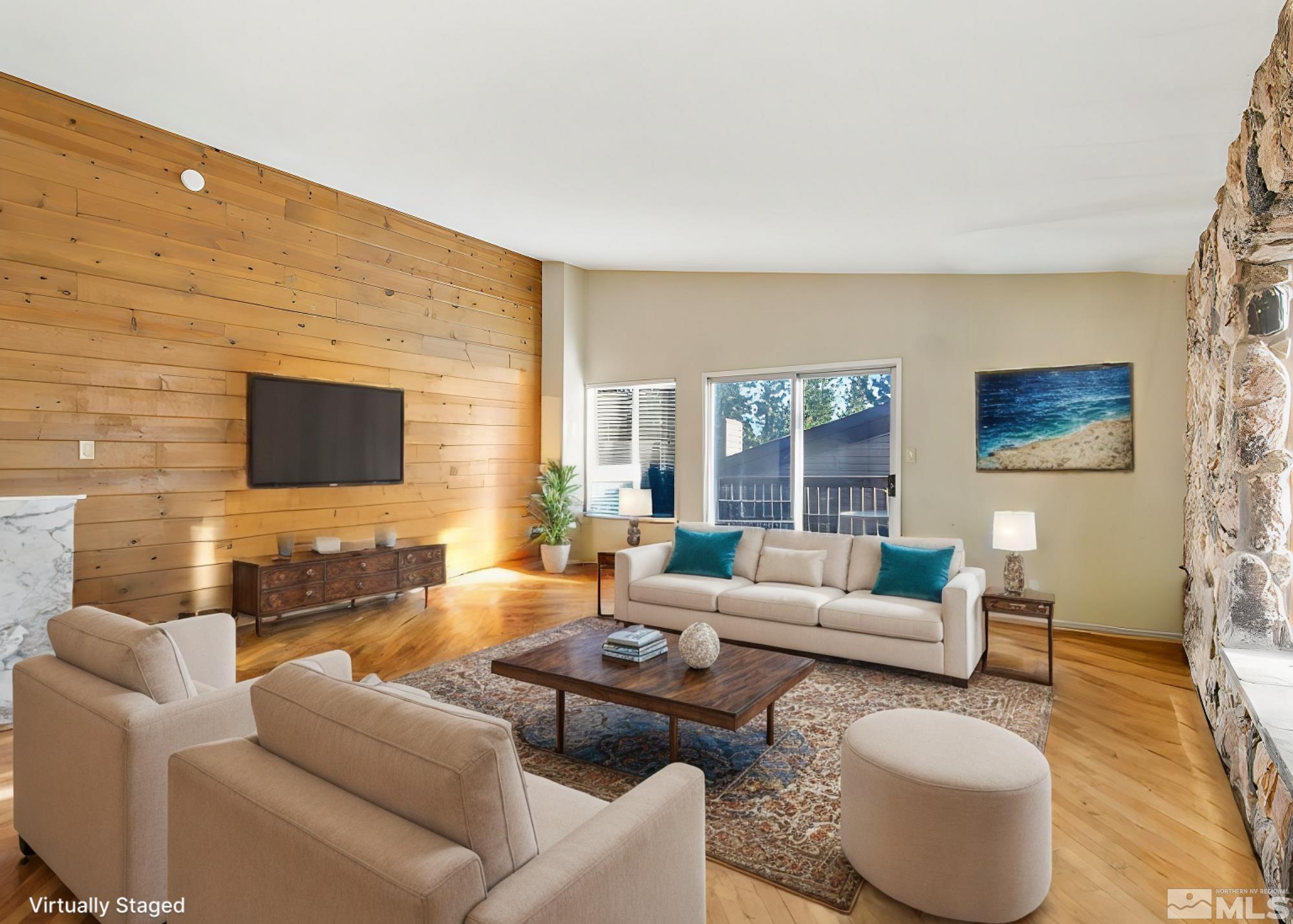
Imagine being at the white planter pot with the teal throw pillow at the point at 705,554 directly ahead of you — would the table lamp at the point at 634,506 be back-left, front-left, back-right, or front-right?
front-left

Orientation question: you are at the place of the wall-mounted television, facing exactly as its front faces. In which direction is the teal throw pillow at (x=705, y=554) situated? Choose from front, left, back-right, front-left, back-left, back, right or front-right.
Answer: front

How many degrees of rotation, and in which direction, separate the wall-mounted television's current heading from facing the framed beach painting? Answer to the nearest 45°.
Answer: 0° — it already faces it

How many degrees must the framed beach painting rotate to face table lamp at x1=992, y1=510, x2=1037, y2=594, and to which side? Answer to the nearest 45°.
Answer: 0° — it already faces it

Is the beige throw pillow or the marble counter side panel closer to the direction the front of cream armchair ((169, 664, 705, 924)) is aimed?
the beige throw pillow

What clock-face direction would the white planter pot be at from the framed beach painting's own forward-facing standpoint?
The white planter pot is roughly at 3 o'clock from the framed beach painting.

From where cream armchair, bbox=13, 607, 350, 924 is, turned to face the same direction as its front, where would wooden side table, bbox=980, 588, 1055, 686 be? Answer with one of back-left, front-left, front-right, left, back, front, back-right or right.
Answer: front-right

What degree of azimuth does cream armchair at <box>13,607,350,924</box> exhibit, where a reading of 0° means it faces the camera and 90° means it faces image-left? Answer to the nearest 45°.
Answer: approximately 225°

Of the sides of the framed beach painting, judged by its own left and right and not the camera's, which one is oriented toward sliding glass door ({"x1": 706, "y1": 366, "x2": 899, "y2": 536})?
right

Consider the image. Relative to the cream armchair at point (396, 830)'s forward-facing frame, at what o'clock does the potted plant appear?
The potted plant is roughly at 11 o'clock from the cream armchair.

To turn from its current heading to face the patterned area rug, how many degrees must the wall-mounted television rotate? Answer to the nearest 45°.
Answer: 0° — it already faces it

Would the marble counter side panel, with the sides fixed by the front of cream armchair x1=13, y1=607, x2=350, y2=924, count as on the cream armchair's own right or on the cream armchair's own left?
on the cream armchair's own left

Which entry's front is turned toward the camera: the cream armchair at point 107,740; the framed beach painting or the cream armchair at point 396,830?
the framed beach painting

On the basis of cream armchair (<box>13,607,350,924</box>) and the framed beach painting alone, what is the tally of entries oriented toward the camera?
1

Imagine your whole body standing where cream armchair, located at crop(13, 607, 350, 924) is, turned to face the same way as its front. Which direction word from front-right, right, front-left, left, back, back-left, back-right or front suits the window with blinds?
front

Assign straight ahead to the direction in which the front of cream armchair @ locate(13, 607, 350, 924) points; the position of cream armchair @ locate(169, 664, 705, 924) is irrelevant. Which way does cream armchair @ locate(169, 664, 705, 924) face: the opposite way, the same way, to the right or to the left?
the same way

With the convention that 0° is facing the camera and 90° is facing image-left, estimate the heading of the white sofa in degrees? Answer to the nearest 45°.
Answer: approximately 45°

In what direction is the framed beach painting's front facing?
toward the camera

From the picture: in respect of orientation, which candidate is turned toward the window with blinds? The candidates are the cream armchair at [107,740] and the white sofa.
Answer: the cream armchair
